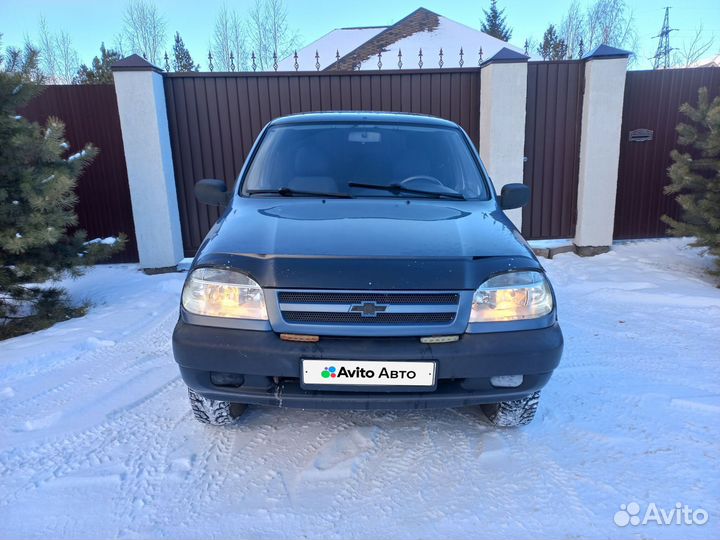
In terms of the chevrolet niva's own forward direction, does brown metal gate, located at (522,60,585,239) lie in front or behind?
behind

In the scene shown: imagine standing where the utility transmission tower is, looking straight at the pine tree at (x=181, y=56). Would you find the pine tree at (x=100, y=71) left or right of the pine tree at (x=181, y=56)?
left

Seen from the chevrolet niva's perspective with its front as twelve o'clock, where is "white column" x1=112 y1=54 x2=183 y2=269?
The white column is roughly at 5 o'clock from the chevrolet niva.

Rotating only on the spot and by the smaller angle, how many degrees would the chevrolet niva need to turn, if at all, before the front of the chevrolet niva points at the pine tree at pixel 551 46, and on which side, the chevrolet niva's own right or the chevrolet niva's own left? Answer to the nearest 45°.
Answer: approximately 180°

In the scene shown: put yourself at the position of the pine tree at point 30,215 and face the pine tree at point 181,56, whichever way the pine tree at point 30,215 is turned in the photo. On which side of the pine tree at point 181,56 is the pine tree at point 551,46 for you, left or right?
right

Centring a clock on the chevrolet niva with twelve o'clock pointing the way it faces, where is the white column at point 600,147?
The white column is roughly at 7 o'clock from the chevrolet niva.

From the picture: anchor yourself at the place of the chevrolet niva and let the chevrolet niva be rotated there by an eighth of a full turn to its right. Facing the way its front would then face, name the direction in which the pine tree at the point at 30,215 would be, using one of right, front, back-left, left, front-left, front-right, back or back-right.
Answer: right

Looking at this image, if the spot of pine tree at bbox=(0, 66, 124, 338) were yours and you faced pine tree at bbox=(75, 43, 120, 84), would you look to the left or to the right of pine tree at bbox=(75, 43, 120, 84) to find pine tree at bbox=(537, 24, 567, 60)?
right

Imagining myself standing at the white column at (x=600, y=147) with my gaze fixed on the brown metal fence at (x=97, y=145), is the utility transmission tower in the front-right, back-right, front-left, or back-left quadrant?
back-right

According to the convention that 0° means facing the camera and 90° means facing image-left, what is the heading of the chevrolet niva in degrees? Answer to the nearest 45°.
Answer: approximately 0°

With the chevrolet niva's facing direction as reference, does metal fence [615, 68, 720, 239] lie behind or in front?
behind

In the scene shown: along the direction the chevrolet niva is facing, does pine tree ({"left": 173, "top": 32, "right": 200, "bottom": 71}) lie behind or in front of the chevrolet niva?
behind

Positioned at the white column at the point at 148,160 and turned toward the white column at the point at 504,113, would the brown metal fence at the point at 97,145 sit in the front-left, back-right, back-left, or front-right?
back-left

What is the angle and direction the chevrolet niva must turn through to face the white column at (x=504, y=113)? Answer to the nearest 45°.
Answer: approximately 180°
